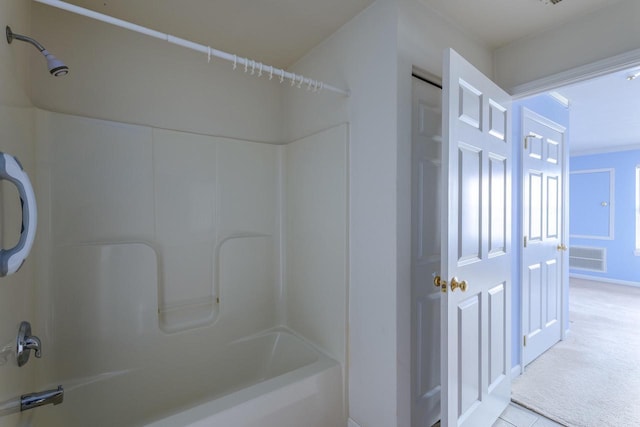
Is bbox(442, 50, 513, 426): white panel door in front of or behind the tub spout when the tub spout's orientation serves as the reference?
in front

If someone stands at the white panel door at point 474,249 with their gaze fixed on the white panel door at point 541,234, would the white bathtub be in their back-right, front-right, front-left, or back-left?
back-left

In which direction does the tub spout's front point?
to the viewer's right

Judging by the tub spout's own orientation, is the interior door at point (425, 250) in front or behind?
in front

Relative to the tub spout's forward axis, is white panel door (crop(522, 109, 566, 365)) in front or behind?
in front
